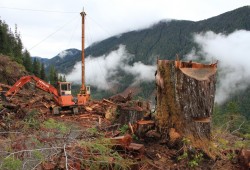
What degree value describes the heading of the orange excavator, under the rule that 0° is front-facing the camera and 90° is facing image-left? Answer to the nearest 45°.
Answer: approximately 90°

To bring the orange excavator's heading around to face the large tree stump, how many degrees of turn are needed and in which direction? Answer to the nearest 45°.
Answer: approximately 90° to its left

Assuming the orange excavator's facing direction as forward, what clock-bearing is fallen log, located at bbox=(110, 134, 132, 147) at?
The fallen log is roughly at 9 o'clock from the orange excavator.
